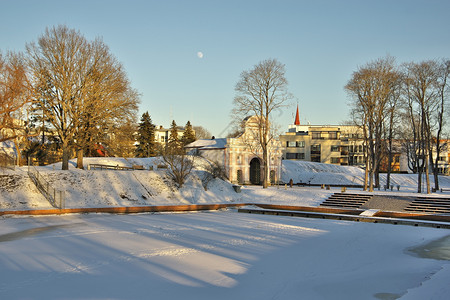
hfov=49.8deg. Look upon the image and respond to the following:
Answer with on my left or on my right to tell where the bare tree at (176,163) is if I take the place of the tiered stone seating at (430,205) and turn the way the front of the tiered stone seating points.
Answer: on my right

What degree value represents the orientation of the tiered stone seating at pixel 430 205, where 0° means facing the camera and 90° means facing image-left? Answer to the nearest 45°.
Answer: approximately 0°

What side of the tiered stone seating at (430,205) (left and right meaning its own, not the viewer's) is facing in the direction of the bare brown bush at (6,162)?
right

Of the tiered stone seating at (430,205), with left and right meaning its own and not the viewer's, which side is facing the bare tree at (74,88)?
right
